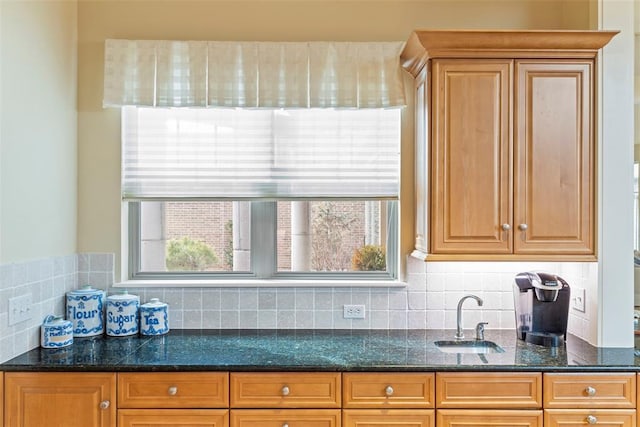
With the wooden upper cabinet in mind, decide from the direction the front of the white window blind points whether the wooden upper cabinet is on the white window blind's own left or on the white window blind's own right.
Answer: on the white window blind's own left

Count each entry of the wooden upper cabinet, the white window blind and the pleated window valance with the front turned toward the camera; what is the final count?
3

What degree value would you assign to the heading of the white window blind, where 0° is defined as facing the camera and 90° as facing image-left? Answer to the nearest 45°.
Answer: approximately 0°

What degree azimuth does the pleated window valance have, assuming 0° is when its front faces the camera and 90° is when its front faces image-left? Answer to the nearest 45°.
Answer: approximately 0°

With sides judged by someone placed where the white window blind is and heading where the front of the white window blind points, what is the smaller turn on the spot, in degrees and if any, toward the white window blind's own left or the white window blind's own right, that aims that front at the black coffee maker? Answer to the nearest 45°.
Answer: approximately 90° to the white window blind's own left
